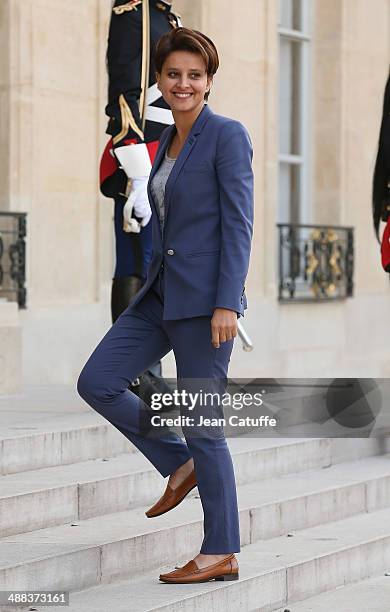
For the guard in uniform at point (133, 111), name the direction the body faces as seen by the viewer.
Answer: to the viewer's right

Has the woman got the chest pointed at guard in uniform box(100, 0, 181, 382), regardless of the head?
no

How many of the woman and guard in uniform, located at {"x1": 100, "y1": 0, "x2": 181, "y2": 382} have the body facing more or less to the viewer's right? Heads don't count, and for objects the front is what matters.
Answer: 1

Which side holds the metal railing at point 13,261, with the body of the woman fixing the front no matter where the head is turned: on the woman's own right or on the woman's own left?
on the woman's own right

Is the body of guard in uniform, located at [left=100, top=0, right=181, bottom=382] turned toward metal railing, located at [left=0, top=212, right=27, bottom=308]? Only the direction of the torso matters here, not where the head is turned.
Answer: no

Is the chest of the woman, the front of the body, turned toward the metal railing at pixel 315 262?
no

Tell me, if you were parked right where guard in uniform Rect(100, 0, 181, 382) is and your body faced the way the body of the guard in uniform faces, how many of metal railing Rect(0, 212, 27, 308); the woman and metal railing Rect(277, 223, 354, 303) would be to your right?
1
